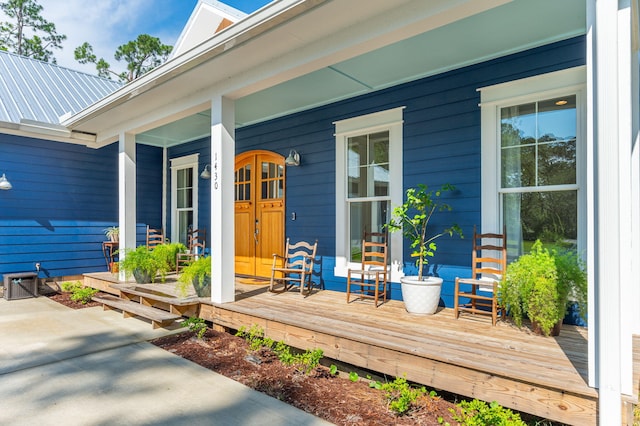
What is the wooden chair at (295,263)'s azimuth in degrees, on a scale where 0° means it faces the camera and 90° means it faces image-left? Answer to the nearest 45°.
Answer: approximately 45°

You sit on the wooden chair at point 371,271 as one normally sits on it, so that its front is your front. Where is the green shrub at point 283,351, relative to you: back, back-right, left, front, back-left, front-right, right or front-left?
front

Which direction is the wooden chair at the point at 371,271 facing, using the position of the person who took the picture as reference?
facing the viewer and to the left of the viewer

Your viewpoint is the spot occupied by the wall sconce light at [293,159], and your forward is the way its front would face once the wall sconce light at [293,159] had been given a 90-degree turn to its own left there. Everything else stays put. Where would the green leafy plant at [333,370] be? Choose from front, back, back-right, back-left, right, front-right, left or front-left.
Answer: front-right

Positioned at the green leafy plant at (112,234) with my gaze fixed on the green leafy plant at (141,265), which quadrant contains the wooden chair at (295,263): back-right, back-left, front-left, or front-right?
front-left

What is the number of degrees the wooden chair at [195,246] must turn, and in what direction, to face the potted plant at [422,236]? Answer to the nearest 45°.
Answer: approximately 90° to its left

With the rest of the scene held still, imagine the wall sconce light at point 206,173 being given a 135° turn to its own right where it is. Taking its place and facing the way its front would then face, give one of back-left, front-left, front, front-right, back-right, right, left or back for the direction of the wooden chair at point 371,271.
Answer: back-right

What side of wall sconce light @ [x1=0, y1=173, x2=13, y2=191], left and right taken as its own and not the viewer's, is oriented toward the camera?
front

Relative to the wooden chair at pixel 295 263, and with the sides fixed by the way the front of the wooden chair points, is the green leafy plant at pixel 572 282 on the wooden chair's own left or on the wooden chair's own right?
on the wooden chair's own left

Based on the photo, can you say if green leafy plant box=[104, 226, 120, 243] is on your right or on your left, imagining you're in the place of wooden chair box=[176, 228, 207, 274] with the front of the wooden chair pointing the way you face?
on your right

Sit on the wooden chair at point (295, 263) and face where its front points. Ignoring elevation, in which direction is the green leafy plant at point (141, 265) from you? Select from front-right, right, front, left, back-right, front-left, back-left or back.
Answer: front-right

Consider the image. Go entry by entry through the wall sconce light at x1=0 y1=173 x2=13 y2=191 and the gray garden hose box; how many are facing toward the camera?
2

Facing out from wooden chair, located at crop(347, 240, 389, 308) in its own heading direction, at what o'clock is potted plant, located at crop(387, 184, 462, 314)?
The potted plant is roughly at 9 o'clock from the wooden chair.

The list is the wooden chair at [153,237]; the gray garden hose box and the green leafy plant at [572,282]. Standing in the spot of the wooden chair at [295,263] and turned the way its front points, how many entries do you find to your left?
1
